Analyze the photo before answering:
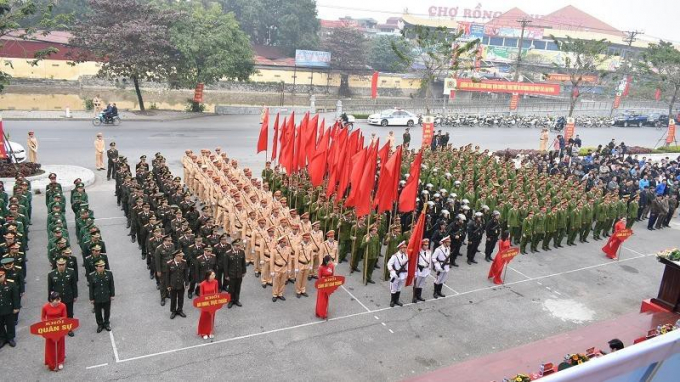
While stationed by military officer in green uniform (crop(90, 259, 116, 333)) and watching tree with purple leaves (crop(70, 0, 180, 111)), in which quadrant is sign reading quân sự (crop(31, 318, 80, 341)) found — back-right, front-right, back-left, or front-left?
back-left

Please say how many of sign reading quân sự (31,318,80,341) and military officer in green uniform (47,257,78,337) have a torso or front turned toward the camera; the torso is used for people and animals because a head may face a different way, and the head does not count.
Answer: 2

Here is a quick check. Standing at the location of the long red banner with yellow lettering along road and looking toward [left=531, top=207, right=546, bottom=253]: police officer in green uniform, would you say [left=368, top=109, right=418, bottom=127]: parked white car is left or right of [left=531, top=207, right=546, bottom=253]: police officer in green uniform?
right

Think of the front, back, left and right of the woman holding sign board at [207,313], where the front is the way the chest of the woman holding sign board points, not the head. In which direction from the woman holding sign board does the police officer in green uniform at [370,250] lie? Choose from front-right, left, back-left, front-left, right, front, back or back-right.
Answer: back-left

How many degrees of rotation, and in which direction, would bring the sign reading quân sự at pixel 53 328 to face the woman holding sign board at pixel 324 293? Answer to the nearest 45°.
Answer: approximately 90° to its left

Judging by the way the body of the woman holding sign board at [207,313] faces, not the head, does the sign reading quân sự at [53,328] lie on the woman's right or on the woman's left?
on the woman's right

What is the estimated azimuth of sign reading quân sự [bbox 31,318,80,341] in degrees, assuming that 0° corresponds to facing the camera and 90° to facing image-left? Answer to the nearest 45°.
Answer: approximately 0°

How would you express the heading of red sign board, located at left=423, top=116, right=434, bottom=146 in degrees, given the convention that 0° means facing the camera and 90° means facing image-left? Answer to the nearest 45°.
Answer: approximately 0°

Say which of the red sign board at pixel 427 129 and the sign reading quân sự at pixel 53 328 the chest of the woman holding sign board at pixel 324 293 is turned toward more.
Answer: the sign reading quân sự

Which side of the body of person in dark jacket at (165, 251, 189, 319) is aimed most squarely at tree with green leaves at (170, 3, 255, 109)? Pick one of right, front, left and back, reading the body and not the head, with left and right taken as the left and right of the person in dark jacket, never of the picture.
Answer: back

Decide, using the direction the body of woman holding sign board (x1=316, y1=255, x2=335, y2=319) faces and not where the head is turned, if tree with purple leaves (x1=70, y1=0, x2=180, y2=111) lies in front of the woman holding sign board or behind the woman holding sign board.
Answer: behind

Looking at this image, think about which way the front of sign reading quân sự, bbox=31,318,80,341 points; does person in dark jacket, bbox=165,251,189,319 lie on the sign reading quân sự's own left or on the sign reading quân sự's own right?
on the sign reading quân sự's own left
